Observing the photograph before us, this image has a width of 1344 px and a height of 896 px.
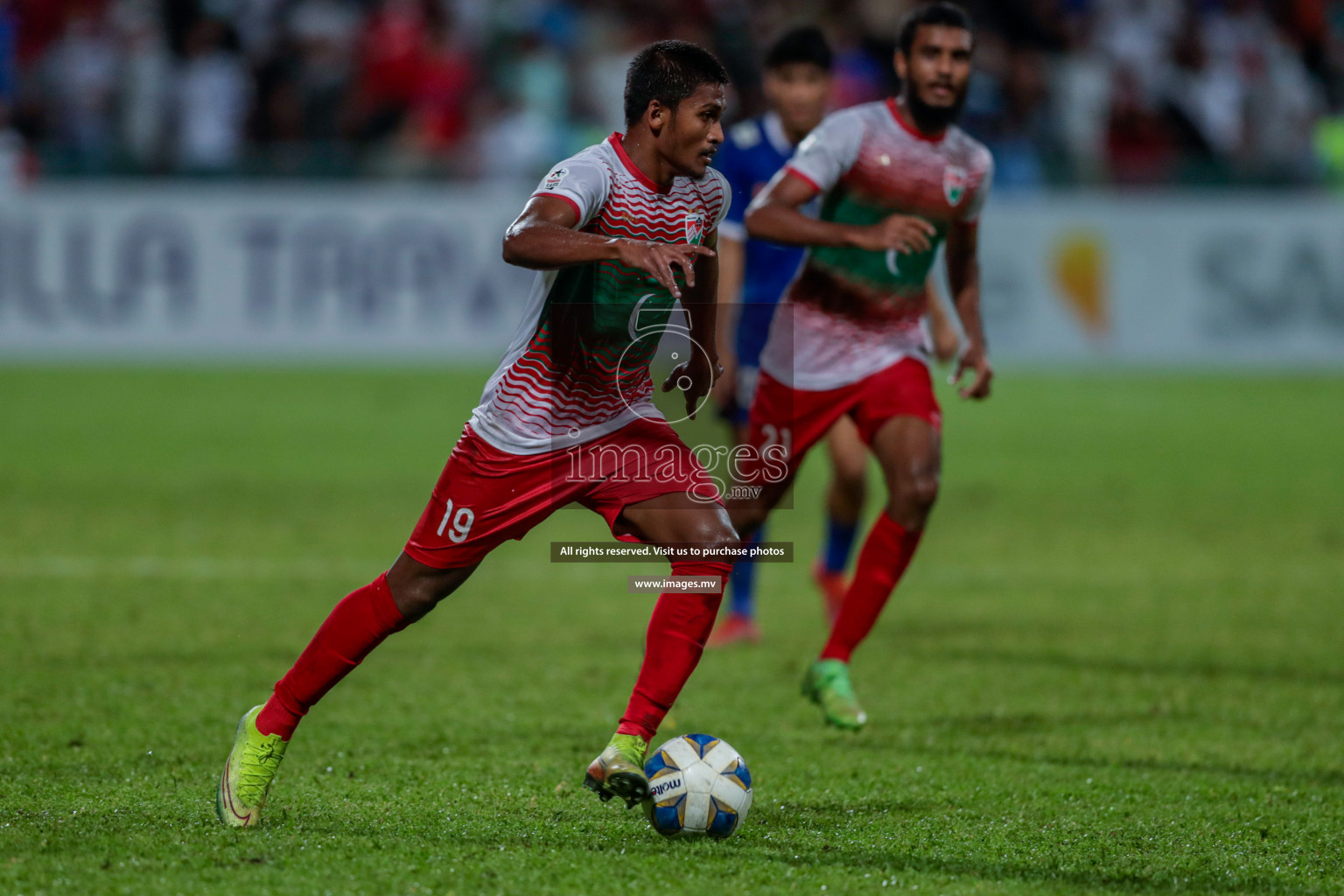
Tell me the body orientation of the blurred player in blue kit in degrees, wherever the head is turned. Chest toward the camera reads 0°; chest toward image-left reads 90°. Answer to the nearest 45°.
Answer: approximately 0°

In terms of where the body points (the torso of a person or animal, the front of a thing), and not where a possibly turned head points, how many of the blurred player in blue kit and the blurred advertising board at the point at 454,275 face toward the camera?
2

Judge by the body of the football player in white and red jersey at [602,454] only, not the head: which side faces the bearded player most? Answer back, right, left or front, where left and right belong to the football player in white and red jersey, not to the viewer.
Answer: left

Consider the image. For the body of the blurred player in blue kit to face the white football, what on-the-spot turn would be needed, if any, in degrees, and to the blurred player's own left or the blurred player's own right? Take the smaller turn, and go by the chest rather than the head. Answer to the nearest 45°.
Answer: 0° — they already face it

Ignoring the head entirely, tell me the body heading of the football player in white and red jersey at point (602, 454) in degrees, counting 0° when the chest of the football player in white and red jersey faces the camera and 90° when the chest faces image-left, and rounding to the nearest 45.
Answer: approximately 315°

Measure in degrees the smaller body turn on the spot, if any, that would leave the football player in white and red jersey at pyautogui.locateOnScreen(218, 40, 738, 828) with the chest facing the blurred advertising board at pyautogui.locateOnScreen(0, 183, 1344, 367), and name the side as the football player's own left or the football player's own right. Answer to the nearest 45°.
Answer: approximately 135° to the football player's own left

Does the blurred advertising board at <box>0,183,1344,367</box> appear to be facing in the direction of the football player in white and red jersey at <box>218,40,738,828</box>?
yes
